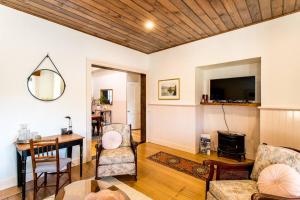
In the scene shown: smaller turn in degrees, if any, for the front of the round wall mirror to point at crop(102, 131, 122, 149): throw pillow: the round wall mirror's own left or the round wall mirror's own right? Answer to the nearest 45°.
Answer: approximately 45° to the round wall mirror's own left

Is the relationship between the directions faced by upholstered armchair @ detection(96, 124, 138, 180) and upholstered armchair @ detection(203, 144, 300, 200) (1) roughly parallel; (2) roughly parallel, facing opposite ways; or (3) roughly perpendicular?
roughly perpendicular

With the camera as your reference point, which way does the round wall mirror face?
facing the viewer

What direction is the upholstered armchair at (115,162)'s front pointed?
toward the camera

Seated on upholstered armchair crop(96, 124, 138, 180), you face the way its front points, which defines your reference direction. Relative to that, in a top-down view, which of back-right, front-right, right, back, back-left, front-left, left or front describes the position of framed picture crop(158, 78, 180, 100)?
back-left

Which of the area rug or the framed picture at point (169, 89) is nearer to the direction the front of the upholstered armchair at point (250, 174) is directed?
the area rug

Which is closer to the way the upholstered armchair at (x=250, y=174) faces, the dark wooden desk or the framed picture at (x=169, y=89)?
the dark wooden desk

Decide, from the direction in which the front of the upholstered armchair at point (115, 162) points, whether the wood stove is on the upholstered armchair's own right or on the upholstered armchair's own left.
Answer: on the upholstered armchair's own left

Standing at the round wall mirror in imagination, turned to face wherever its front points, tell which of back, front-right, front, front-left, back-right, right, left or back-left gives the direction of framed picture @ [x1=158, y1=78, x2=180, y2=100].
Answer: left

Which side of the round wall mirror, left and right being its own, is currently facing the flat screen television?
left

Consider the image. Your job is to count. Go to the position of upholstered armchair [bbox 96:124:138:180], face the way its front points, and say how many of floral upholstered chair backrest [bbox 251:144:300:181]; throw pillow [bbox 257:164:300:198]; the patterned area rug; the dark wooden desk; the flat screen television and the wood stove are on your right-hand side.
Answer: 1

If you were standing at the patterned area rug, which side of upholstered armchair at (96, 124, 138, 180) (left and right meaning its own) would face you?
left

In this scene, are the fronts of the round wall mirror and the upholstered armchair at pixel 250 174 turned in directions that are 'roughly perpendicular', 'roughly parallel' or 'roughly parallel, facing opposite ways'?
roughly perpendicular

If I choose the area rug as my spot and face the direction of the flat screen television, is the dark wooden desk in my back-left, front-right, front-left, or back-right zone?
back-left
